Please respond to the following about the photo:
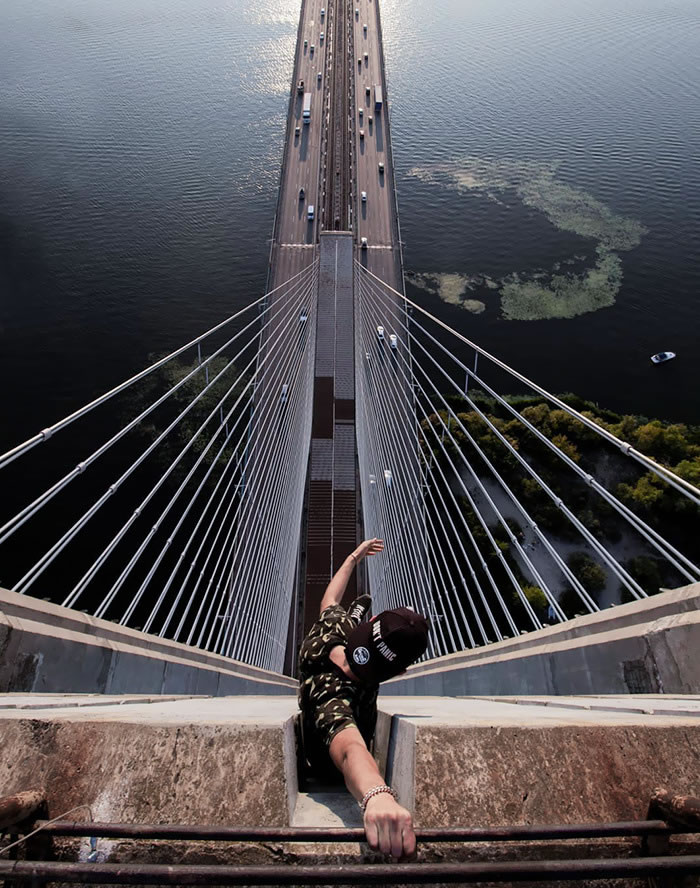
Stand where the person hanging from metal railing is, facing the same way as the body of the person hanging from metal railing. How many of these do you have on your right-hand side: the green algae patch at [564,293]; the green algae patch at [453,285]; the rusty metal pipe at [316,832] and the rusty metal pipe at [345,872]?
2

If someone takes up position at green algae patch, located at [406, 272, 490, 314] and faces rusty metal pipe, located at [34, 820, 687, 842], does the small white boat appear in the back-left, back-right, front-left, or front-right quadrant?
front-left
